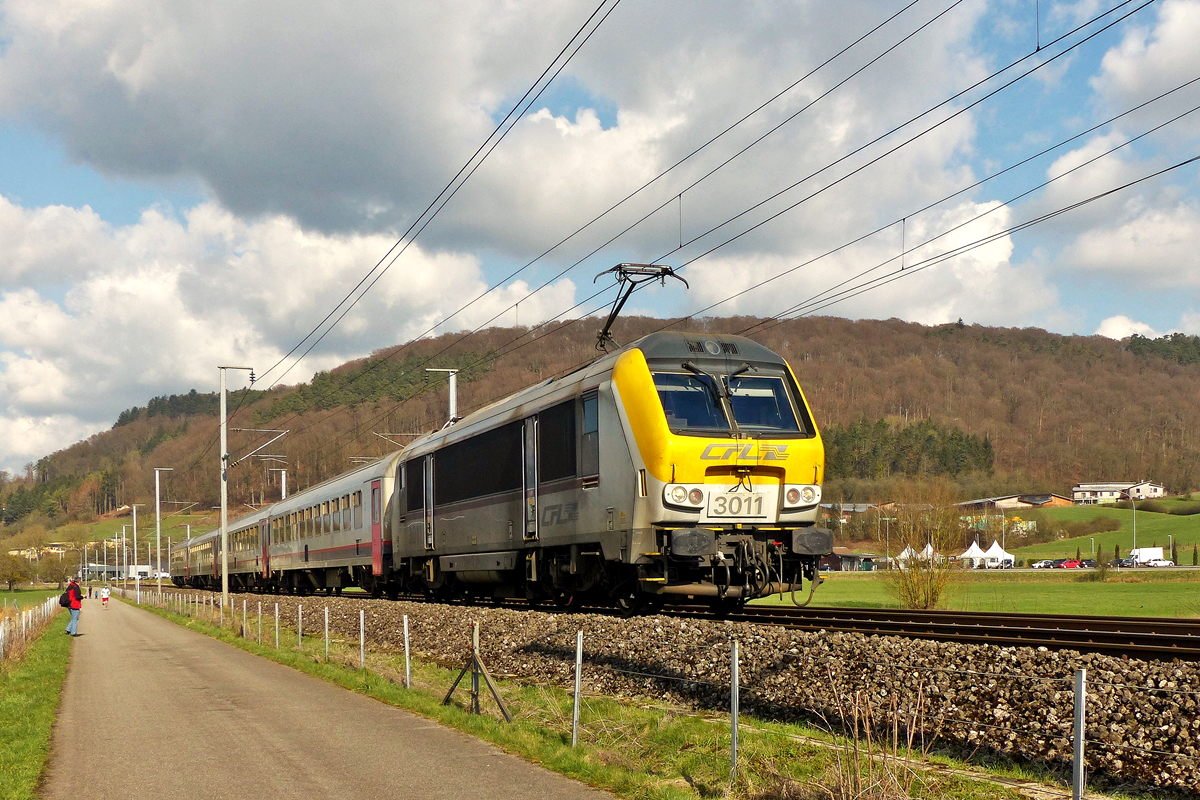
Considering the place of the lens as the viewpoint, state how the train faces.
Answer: facing the viewer and to the right of the viewer

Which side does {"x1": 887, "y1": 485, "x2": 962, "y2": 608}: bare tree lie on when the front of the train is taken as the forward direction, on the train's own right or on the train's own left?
on the train's own left
